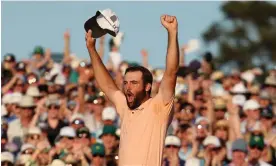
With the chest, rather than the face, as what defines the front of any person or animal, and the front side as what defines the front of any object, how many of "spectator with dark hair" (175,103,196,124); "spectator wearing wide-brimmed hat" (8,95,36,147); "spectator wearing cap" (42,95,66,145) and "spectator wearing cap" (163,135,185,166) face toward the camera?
4

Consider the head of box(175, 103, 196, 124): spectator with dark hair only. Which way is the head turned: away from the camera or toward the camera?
toward the camera

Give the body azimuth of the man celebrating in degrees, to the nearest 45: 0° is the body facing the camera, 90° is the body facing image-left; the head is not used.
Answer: approximately 45°

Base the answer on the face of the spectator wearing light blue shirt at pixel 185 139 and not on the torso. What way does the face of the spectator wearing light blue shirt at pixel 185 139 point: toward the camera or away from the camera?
toward the camera

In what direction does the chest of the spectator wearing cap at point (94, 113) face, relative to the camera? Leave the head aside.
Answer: toward the camera

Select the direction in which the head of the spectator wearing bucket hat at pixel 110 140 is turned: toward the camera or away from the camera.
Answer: toward the camera

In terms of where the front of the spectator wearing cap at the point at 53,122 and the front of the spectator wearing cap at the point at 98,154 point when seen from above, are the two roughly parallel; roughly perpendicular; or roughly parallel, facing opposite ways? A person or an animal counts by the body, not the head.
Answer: roughly parallel

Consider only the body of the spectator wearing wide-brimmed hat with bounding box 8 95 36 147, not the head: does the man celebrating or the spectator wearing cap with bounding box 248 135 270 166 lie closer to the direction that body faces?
the man celebrating

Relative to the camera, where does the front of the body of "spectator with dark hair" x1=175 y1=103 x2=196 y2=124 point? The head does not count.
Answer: toward the camera

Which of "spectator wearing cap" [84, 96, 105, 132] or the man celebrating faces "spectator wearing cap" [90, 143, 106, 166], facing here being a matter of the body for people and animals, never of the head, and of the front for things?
"spectator wearing cap" [84, 96, 105, 132]

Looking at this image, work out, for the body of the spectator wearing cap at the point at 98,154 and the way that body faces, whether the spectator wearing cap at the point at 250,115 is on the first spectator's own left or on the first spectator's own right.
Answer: on the first spectator's own left
